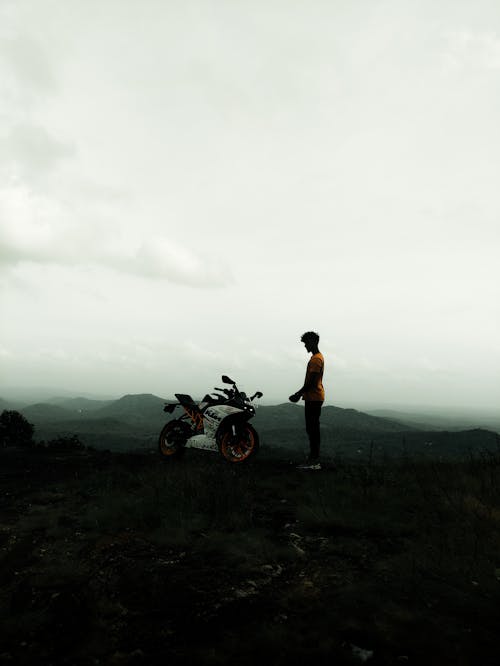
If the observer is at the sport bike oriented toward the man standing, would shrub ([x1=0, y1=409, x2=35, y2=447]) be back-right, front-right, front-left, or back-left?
back-left

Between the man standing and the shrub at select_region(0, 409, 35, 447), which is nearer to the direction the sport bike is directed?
the man standing

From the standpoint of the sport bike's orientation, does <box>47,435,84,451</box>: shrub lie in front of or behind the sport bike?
behind

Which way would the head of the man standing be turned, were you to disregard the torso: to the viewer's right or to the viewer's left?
to the viewer's left

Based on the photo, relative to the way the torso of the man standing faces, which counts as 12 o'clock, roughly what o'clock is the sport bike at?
The sport bike is roughly at 12 o'clock from the man standing.

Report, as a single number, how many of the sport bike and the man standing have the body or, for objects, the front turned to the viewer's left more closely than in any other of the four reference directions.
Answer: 1

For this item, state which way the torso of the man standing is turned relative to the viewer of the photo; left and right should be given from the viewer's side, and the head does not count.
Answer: facing to the left of the viewer

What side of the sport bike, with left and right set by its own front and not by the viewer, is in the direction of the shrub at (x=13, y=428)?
back

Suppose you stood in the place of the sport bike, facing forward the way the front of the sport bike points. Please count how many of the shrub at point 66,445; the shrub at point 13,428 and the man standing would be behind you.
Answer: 2

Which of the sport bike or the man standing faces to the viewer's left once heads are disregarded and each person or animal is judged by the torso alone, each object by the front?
the man standing
